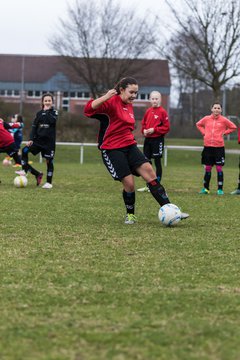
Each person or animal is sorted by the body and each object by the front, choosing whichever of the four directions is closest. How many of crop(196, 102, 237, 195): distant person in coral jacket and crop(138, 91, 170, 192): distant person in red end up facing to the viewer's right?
0

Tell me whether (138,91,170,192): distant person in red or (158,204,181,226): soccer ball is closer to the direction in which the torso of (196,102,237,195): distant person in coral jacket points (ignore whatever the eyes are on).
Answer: the soccer ball

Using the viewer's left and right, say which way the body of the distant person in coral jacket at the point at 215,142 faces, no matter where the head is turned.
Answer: facing the viewer

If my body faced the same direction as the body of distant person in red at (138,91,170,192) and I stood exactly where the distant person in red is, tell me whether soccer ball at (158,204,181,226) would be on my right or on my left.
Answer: on my left

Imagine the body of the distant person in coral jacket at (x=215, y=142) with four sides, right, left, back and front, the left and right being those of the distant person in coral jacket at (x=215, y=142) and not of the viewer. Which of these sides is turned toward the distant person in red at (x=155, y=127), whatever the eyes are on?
right

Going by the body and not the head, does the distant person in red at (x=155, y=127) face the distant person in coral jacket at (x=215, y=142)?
no

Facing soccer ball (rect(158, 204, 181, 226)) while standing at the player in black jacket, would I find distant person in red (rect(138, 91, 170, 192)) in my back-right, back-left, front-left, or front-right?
front-left

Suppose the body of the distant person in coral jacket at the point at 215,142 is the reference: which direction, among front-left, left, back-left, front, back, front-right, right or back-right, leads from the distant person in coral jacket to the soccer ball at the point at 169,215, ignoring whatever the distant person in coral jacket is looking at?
front

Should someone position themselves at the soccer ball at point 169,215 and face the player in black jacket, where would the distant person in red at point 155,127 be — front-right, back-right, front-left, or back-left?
front-right

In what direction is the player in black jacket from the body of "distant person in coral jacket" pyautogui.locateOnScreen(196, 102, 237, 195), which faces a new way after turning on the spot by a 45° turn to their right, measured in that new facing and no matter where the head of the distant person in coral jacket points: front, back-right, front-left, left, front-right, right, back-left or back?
front-right

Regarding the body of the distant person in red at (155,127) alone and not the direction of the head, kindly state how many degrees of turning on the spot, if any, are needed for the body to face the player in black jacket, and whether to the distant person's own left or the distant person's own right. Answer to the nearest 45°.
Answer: approximately 45° to the distant person's own right
